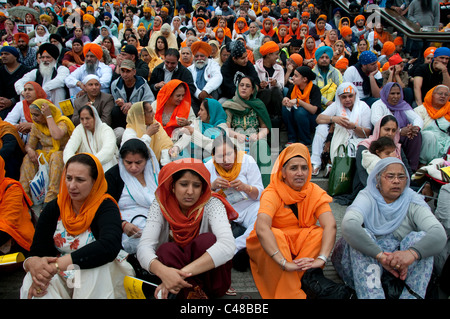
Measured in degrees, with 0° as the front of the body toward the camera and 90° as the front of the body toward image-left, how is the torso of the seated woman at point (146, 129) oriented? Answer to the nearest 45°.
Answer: approximately 315°

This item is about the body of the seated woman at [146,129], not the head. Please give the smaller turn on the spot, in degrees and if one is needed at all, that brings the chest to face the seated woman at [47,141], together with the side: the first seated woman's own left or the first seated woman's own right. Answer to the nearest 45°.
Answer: approximately 135° to the first seated woman's own right

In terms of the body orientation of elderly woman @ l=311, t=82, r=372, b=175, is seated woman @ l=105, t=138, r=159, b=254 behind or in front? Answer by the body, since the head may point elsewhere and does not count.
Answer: in front

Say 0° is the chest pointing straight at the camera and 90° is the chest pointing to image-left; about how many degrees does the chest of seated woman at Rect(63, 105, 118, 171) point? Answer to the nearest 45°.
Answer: approximately 45°

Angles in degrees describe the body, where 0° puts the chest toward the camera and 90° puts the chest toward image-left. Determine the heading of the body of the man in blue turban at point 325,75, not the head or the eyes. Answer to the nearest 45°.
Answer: approximately 0°

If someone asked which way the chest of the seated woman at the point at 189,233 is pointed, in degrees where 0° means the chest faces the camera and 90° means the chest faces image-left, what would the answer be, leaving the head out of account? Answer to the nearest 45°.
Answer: approximately 0°

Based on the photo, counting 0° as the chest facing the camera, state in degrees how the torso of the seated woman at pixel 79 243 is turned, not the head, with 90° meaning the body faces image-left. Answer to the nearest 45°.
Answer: approximately 45°

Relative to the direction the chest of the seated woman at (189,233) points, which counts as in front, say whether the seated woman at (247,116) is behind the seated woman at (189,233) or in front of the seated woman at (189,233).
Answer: behind
